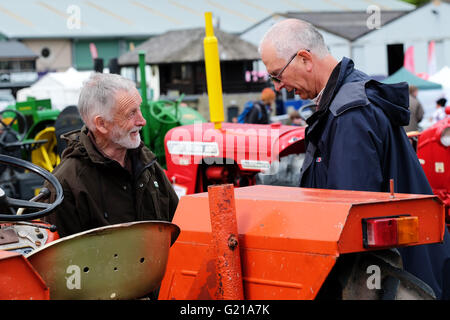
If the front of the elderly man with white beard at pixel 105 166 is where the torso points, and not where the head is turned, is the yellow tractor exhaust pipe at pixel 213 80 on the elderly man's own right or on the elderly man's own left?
on the elderly man's own left

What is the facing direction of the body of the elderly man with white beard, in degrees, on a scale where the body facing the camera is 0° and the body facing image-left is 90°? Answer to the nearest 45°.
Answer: approximately 315°

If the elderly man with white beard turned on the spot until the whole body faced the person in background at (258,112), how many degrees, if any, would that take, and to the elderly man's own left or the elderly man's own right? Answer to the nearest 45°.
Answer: approximately 135° to the elderly man's own left

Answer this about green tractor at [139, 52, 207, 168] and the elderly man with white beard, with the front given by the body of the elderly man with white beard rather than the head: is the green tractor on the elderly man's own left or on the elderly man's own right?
on the elderly man's own left

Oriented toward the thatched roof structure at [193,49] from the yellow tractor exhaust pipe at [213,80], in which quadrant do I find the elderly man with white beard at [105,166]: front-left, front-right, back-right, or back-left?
back-left

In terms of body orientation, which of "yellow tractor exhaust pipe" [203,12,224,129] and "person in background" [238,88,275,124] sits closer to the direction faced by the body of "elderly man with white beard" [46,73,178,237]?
the yellow tractor exhaust pipe

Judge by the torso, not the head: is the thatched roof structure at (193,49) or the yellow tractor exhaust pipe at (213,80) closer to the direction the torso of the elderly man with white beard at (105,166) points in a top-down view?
the yellow tractor exhaust pipe

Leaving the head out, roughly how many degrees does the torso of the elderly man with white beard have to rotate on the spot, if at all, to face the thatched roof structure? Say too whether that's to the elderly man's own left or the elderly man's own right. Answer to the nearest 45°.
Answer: approximately 135° to the elderly man's own left
